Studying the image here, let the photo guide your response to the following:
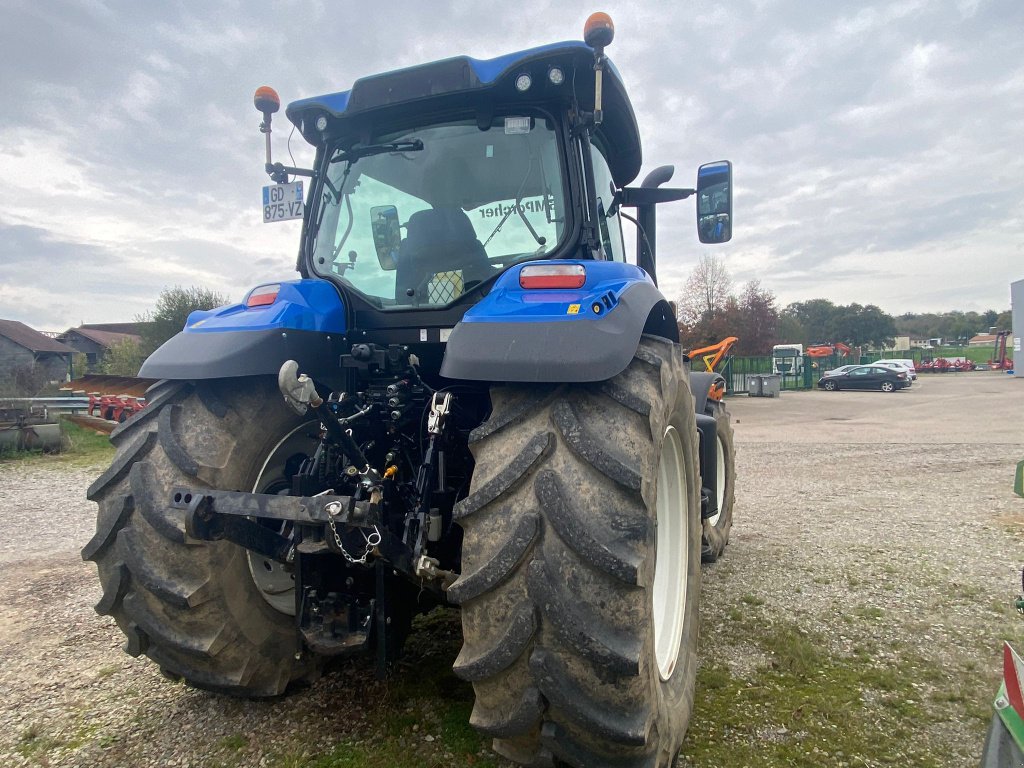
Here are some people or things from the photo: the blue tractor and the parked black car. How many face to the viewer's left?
1

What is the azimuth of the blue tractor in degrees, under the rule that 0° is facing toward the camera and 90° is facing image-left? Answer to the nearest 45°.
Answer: approximately 225°

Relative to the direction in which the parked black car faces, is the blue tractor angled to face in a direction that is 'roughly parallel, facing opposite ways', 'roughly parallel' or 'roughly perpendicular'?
roughly perpendicular

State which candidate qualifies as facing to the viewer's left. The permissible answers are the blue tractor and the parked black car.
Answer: the parked black car

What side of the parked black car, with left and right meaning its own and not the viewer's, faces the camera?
left

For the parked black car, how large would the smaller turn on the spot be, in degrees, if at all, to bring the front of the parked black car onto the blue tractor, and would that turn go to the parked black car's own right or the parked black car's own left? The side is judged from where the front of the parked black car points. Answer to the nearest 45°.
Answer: approximately 90° to the parked black car's own left

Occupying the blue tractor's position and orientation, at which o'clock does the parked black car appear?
The parked black car is roughly at 12 o'clock from the blue tractor.

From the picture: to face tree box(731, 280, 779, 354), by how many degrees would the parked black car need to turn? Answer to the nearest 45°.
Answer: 0° — it already faces it

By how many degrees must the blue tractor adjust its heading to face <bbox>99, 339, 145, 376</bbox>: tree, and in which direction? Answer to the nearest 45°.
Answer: approximately 90° to its left

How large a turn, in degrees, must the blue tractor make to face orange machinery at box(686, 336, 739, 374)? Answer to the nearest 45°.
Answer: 0° — it already faces it
